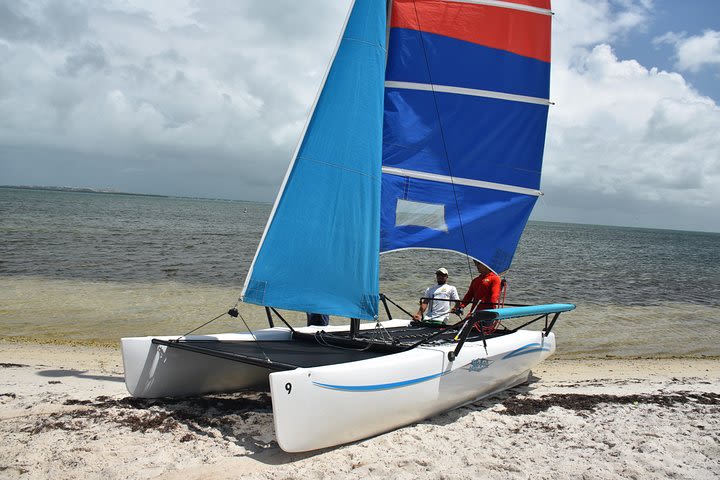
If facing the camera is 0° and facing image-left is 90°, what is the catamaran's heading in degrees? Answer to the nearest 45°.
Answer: approximately 45°
